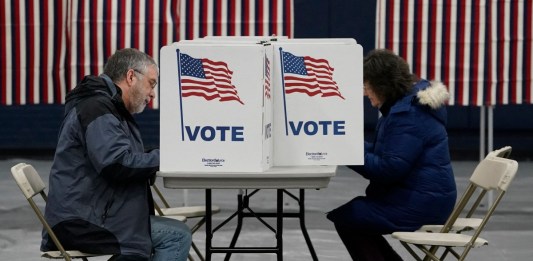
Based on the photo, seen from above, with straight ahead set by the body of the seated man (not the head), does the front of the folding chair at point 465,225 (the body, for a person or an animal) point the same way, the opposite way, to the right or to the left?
the opposite way

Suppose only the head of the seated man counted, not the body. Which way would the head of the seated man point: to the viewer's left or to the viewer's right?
to the viewer's right

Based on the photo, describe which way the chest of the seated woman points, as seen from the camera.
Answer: to the viewer's left

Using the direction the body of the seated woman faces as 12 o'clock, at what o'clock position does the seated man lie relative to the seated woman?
The seated man is roughly at 11 o'clock from the seated woman.

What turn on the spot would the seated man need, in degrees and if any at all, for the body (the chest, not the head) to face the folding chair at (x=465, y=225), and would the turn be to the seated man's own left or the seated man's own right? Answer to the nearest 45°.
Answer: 0° — they already face it

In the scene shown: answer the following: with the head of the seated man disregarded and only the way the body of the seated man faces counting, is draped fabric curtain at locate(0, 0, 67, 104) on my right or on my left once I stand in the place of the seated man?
on my left

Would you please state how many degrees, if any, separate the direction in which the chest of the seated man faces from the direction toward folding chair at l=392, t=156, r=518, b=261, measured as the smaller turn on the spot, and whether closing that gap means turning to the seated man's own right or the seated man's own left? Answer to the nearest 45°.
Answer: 0° — they already face it

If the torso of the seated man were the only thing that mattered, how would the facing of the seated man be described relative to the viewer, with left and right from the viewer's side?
facing to the right of the viewer

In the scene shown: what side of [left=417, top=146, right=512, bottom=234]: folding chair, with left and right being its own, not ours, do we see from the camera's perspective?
left
